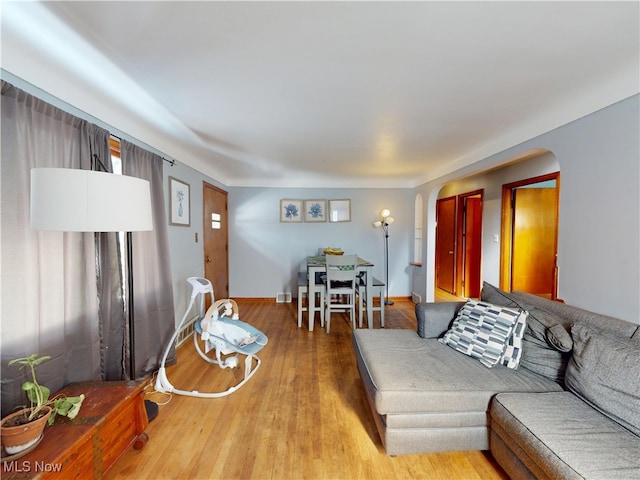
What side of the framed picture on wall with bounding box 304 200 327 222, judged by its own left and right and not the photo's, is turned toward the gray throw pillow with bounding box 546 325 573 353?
front

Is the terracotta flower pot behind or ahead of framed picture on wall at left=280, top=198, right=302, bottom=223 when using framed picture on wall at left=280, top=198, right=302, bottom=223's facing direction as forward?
ahead

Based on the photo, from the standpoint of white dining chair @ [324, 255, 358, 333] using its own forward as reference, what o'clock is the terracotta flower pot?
The terracotta flower pot is roughly at 7 o'clock from the white dining chair.

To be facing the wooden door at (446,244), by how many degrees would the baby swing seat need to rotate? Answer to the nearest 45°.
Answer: approximately 45° to its left

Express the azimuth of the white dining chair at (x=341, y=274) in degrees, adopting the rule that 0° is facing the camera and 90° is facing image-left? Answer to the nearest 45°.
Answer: approximately 180°

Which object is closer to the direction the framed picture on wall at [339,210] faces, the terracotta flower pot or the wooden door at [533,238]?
the terracotta flower pot

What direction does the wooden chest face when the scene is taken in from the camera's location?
facing the viewer and to the right of the viewer

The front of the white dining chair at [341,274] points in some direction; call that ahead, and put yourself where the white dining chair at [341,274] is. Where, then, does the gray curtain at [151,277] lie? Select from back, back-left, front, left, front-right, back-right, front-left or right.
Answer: back-left

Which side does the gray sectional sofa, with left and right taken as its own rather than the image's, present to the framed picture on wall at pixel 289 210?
right

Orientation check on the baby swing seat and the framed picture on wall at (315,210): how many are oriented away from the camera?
0

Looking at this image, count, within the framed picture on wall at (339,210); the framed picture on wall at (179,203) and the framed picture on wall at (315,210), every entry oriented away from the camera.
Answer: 0

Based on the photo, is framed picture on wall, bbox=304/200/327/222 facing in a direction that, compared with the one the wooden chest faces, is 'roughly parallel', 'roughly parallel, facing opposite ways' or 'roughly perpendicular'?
roughly perpendicular

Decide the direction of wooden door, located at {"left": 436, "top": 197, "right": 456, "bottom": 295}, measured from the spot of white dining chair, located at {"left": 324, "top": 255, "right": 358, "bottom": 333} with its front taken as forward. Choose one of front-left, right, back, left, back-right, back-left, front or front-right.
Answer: front-right

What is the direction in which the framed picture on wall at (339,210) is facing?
toward the camera

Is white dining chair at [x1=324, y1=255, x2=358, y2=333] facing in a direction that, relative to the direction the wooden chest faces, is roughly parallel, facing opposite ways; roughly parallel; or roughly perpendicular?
roughly perpendicular
